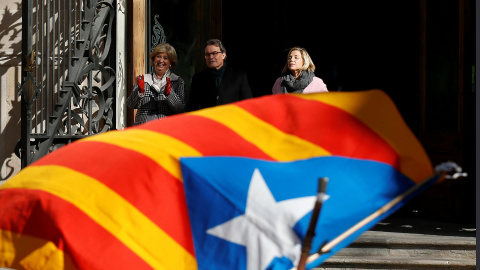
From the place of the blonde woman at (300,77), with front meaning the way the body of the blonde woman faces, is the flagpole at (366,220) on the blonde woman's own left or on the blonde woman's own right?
on the blonde woman's own left

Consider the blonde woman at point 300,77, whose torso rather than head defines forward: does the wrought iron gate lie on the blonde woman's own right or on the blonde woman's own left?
on the blonde woman's own right

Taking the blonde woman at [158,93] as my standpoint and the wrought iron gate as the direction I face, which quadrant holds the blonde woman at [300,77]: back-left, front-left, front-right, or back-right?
back-right

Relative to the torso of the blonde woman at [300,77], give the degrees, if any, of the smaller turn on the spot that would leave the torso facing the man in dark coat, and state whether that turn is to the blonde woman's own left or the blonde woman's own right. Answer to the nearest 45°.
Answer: approximately 45° to the blonde woman's own right

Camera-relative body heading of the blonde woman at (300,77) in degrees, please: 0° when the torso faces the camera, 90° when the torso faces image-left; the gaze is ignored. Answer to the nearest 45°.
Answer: approximately 45°
